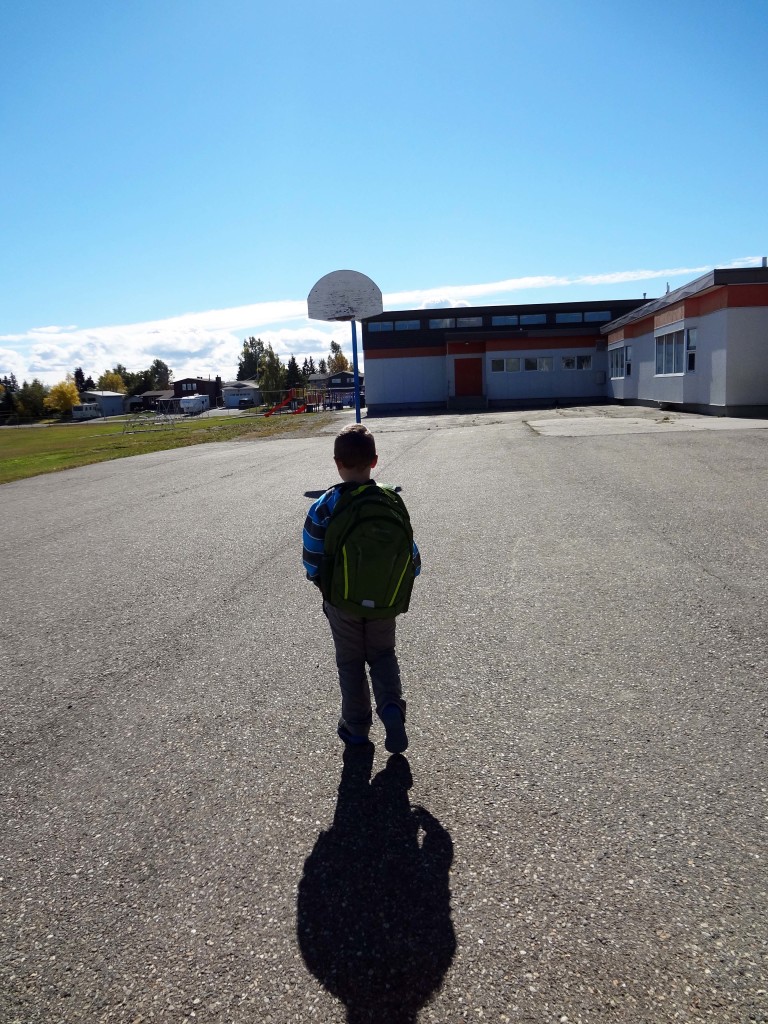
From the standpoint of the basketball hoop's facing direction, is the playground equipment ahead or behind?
behind

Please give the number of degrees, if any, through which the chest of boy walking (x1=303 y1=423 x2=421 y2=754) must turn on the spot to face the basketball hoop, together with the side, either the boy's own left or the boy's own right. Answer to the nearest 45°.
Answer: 0° — they already face it

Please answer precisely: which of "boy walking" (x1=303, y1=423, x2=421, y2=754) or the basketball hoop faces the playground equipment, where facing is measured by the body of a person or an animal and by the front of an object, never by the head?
the boy walking

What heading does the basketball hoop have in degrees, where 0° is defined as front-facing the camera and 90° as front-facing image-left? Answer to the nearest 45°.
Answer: approximately 0°

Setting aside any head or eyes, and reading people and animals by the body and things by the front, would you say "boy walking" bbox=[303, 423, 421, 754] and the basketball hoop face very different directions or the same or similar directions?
very different directions

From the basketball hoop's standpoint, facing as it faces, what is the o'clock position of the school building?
The school building is roughly at 7 o'clock from the basketball hoop.

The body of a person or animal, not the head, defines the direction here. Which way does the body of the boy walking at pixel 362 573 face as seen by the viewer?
away from the camera

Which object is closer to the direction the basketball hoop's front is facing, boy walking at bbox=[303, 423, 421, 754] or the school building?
the boy walking

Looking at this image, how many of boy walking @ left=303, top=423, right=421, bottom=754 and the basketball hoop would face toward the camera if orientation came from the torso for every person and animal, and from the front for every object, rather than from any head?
1

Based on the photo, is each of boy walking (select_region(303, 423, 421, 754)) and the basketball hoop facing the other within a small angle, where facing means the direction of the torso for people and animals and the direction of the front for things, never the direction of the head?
yes
